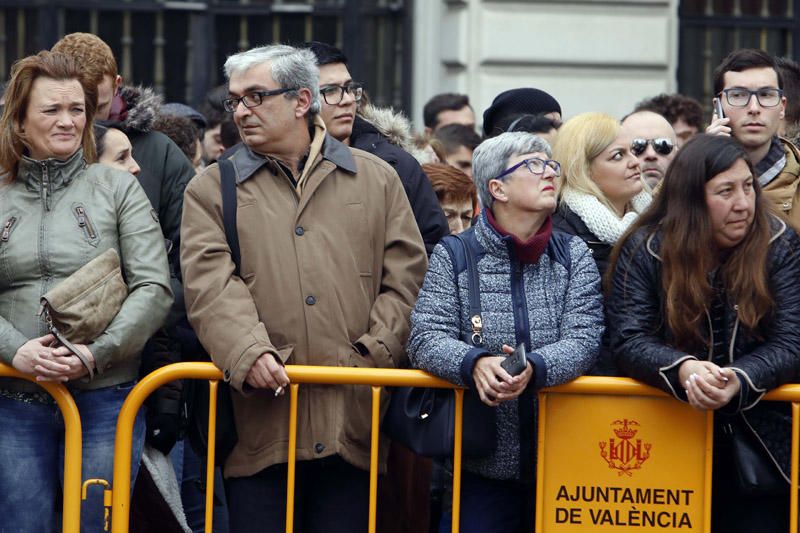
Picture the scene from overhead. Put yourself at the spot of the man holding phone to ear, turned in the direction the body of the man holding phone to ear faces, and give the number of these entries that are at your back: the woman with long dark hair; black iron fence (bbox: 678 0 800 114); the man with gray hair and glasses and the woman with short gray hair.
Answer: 1

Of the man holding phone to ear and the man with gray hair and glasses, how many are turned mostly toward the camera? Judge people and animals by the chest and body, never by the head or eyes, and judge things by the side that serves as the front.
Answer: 2

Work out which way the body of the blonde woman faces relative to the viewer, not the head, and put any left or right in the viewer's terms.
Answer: facing the viewer and to the right of the viewer

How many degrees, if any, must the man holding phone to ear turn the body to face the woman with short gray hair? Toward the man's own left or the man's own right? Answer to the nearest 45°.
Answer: approximately 45° to the man's own right

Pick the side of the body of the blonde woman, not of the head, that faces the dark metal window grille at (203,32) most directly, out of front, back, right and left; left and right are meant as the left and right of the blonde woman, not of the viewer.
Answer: back

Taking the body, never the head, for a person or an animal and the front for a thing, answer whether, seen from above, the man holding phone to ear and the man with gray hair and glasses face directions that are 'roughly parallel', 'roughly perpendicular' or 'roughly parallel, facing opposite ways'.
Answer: roughly parallel

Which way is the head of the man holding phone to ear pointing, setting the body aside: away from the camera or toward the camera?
toward the camera

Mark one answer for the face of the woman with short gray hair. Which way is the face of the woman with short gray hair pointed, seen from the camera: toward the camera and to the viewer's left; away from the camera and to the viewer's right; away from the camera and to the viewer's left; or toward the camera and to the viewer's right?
toward the camera and to the viewer's right

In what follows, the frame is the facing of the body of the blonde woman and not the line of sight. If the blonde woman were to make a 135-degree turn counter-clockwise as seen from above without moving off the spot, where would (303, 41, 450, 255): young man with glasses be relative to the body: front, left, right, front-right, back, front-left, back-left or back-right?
left

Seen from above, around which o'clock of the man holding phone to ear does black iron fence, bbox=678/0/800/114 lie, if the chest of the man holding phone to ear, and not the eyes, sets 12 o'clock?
The black iron fence is roughly at 6 o'clock from the man holding phone to ear.

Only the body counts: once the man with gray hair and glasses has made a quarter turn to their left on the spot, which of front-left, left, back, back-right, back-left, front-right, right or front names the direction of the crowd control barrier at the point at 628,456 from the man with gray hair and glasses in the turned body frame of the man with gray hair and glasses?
front

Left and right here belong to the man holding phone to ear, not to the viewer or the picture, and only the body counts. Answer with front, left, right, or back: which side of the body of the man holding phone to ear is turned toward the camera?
front

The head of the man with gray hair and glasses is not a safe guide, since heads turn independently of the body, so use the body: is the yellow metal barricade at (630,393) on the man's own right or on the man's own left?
on the man's own left
